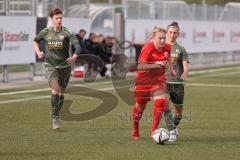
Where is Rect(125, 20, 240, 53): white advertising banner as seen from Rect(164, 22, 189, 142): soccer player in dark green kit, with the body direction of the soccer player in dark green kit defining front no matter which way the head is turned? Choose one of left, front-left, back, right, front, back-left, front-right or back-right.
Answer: back

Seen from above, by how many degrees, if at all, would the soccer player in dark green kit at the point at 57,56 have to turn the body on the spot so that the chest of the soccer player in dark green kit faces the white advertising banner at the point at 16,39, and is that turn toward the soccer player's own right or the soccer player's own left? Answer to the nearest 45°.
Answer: approximately 180°

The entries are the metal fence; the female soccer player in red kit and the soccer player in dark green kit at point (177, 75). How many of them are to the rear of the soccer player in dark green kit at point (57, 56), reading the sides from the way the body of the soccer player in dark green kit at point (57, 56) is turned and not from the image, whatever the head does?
1

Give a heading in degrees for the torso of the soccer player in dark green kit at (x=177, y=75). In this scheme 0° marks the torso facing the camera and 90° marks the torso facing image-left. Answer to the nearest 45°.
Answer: approximately 0°

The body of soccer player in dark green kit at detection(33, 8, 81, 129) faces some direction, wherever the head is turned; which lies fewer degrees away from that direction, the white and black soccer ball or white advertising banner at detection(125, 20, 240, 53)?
the white and black soccer ball

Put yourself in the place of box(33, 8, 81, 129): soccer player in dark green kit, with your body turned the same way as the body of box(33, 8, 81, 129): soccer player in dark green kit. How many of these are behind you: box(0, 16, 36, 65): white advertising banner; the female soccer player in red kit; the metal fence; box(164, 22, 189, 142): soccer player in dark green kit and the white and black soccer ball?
2

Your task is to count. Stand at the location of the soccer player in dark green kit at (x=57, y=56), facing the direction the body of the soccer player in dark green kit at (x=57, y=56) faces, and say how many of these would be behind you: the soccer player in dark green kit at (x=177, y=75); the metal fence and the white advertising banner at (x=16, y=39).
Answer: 2

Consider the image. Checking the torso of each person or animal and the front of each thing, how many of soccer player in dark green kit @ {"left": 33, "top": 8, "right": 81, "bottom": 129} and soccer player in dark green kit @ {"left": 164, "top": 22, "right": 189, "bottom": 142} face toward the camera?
2

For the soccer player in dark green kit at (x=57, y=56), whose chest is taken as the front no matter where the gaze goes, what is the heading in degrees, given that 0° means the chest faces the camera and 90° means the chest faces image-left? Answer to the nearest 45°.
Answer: approximately 0°

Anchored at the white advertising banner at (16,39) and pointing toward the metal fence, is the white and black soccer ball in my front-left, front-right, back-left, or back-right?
back-right
